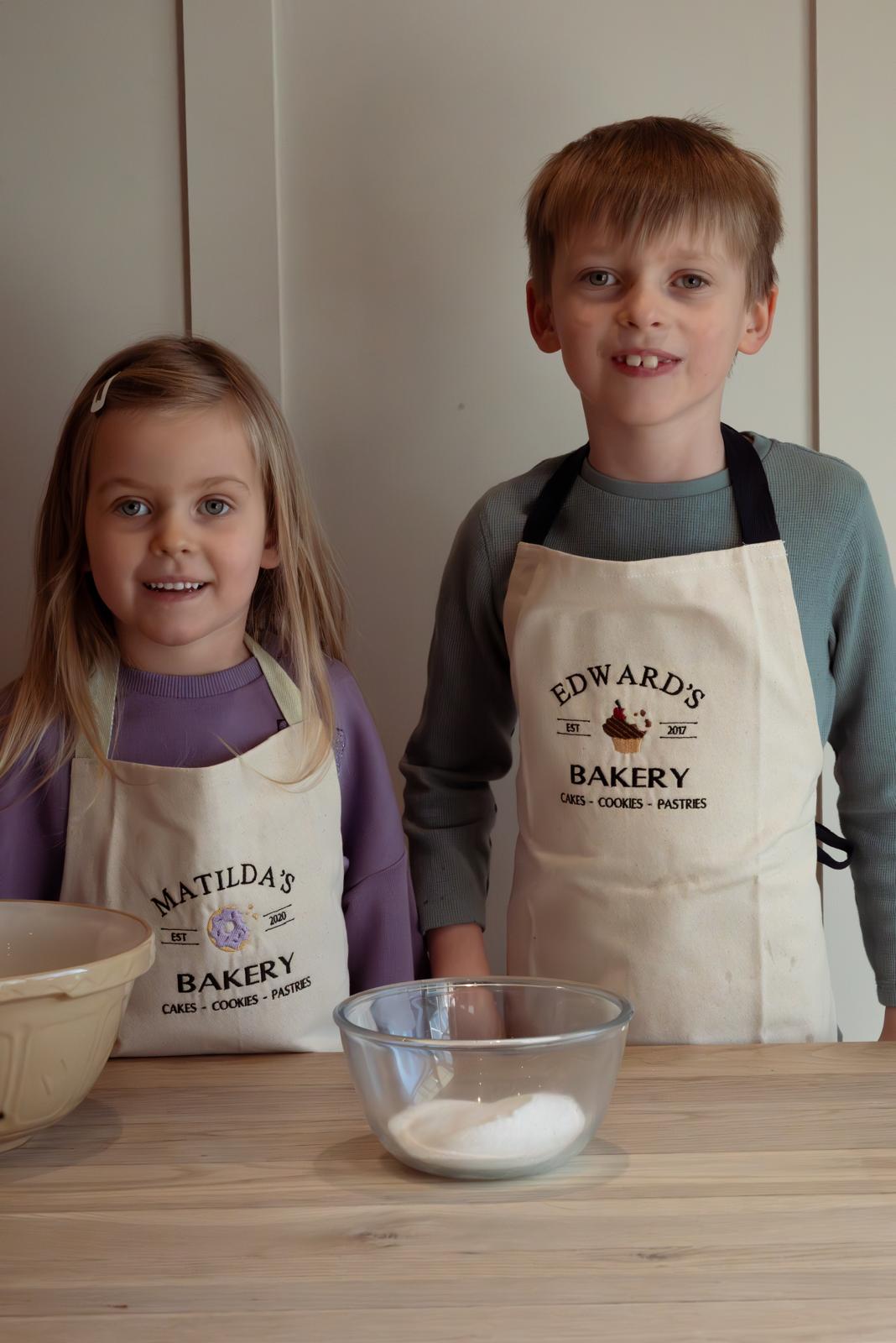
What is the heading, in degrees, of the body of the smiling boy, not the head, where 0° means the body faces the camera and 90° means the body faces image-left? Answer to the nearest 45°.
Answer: approximately 0°
